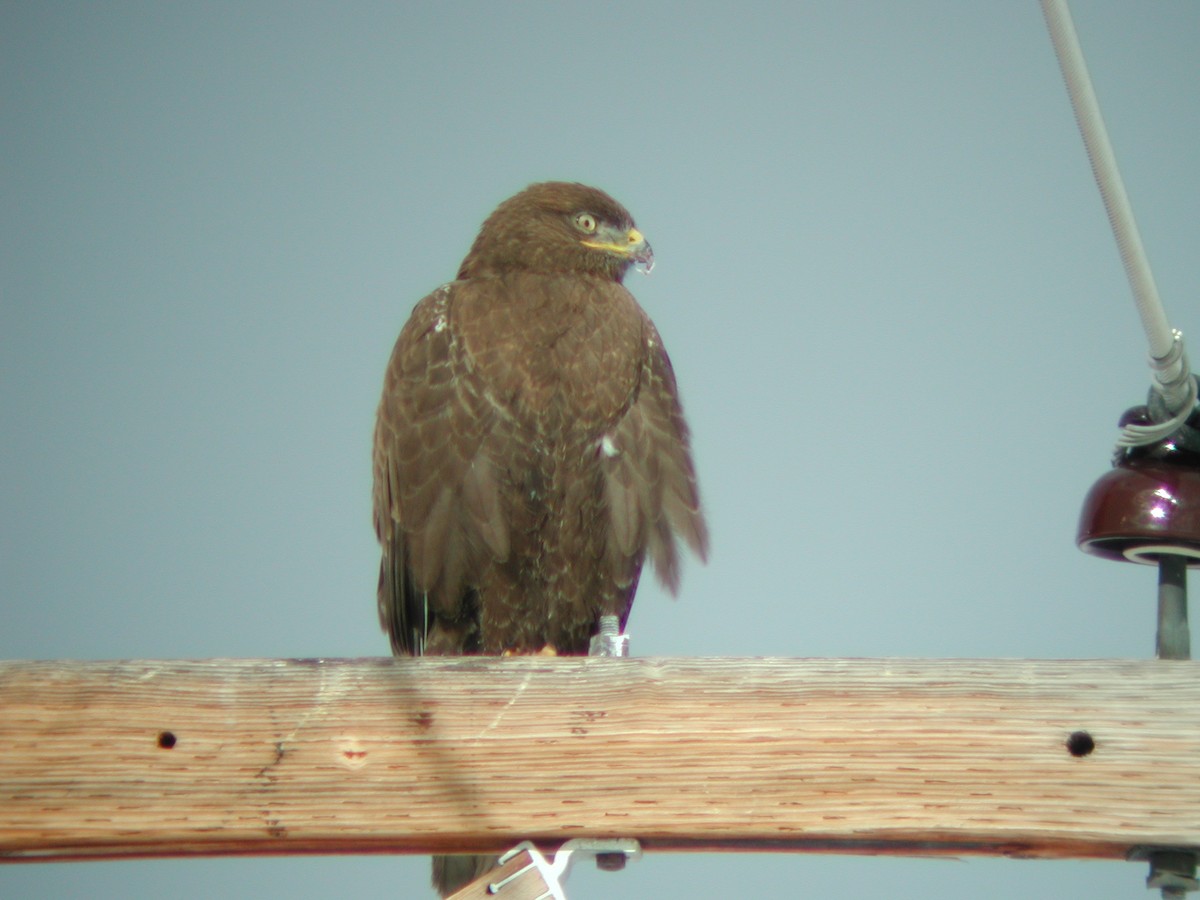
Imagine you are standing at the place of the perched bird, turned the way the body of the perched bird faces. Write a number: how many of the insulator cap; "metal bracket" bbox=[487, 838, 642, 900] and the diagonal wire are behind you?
0

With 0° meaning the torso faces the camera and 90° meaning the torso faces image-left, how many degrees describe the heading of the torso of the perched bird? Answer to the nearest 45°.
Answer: approximately 315°
